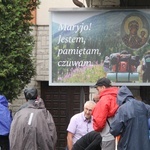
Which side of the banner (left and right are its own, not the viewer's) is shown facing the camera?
front

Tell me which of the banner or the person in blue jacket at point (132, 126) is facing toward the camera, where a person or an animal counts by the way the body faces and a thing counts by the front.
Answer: the banner

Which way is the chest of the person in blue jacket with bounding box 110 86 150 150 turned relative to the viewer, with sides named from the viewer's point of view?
facing away from the viewer and to the left of the viewer

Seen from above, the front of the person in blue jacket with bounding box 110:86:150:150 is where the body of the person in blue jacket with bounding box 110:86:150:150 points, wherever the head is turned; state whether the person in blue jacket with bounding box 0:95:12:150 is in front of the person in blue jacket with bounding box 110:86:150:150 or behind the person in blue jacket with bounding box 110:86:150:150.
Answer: in front

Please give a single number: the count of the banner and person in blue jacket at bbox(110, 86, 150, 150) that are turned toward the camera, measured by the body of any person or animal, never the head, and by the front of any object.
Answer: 1
